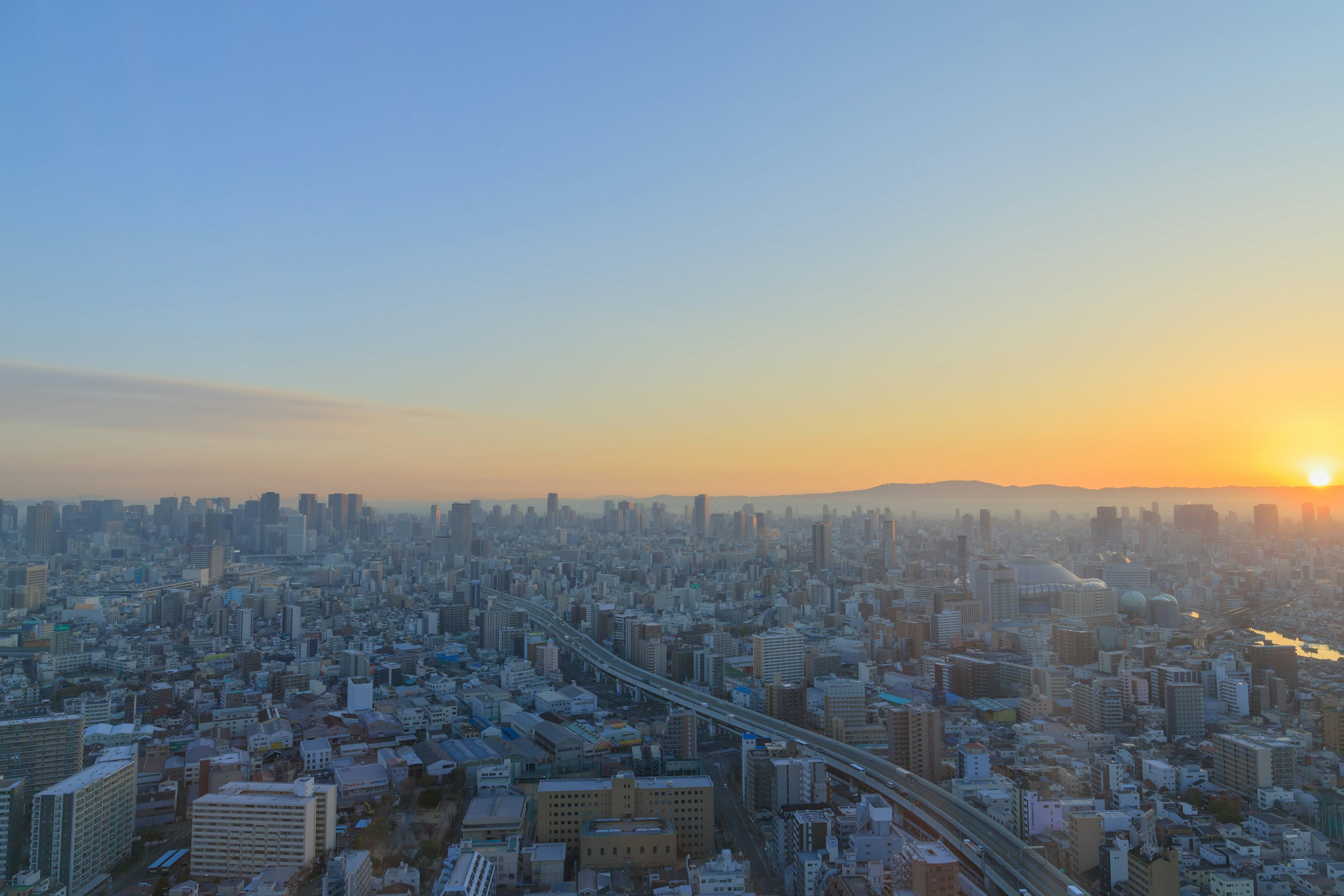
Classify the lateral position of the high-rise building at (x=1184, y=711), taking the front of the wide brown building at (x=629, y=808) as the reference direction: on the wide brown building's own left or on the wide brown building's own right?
on the wide brown building's own left

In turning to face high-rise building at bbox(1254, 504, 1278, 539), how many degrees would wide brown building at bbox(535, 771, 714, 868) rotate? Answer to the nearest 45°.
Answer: approximately 135° to its left

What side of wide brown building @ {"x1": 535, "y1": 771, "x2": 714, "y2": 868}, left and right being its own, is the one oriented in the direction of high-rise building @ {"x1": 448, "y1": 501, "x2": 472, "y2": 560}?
back

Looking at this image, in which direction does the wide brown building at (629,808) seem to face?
toward the camera

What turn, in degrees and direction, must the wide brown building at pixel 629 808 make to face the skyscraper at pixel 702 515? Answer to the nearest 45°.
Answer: approximately 180°

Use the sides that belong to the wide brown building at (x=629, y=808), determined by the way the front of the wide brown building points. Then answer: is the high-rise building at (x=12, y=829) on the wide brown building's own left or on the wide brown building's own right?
on the wide brown building's own right

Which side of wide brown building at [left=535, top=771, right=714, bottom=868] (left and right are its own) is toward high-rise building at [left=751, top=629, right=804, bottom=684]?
back

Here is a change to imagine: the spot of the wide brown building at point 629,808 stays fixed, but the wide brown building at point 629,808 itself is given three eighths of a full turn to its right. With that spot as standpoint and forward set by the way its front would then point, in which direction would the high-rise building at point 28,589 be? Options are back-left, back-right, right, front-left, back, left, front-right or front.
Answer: front

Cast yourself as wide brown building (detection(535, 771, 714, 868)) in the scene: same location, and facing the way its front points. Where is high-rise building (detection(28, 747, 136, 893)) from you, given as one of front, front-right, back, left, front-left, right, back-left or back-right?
right

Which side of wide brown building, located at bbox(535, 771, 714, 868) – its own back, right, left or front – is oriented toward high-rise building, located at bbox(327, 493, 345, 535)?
back

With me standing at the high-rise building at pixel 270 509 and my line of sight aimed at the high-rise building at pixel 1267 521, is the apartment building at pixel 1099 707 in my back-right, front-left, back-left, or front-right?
front-right

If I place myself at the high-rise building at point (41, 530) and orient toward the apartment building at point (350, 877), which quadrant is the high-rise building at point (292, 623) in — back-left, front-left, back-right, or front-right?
front-left

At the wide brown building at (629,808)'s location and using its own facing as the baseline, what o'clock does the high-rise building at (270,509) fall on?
The high-rise building is roughly at 5 o'clock from the wide brown building.

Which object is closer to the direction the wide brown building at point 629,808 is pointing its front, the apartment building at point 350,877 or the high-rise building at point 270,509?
the apartment building

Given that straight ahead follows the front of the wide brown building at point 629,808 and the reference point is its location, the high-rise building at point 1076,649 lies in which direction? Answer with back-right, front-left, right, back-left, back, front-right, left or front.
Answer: back-left
